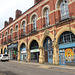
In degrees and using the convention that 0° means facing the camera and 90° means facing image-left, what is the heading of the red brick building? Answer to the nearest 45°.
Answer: approximately 45°
